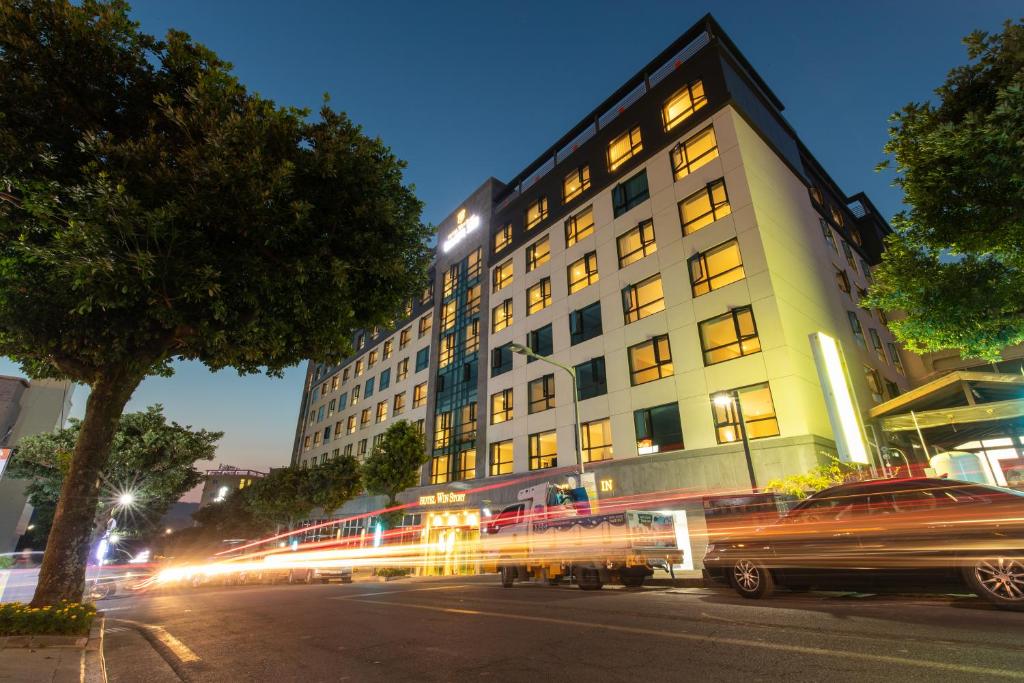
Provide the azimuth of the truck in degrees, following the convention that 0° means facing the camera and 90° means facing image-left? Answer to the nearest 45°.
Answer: approximately 135°

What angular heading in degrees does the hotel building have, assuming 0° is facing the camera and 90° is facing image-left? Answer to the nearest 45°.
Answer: approximately 45°

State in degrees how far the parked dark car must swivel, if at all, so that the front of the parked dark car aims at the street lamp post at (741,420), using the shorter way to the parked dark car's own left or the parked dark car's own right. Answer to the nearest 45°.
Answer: approximately 90° to the parked dark car's own right

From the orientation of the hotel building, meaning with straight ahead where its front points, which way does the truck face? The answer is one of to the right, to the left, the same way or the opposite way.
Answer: to the right

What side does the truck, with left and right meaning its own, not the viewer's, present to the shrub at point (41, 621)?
left

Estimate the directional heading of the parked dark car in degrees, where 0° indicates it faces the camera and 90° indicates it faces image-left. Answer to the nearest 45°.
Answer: approximately 90°

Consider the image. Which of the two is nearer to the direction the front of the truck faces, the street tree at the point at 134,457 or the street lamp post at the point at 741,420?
the street tree

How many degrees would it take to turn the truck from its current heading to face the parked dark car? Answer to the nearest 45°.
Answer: approximately 180°

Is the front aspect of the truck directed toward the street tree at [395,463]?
yes

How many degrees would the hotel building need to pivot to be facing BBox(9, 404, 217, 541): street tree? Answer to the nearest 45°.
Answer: approximately 45° to its right
